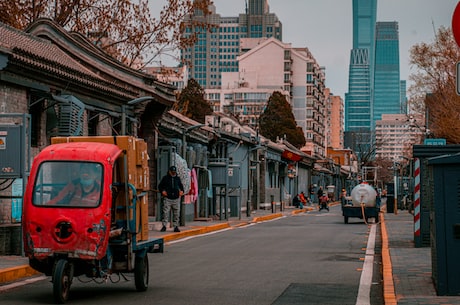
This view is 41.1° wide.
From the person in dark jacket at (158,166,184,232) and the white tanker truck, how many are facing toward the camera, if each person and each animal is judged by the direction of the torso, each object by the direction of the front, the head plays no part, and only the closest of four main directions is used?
1

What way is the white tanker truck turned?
away from the camera

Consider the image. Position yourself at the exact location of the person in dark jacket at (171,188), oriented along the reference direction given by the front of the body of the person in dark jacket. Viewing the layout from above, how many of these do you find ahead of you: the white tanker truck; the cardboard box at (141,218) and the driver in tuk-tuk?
2

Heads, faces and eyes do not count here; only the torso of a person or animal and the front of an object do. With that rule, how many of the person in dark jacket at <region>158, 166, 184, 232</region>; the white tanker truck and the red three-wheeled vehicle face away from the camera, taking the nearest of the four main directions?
1

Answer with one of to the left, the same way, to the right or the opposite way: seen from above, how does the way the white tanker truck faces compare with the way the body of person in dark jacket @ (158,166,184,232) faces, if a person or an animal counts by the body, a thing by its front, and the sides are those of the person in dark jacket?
the opposite way

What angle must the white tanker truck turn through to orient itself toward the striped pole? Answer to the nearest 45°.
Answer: approximately 180°

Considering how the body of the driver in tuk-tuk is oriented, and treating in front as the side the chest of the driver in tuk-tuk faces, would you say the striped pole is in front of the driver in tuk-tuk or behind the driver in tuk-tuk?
behind

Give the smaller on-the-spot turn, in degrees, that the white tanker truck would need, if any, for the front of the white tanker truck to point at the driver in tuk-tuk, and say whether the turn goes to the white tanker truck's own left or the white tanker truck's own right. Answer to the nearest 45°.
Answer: approximately 180°

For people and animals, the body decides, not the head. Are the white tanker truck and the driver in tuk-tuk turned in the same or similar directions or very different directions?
very different directions

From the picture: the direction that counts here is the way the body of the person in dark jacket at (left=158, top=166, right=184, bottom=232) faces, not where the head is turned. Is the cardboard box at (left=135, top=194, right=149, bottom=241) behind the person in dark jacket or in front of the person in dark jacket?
in front

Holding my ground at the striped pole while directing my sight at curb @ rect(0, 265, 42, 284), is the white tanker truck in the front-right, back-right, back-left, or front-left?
back-right
